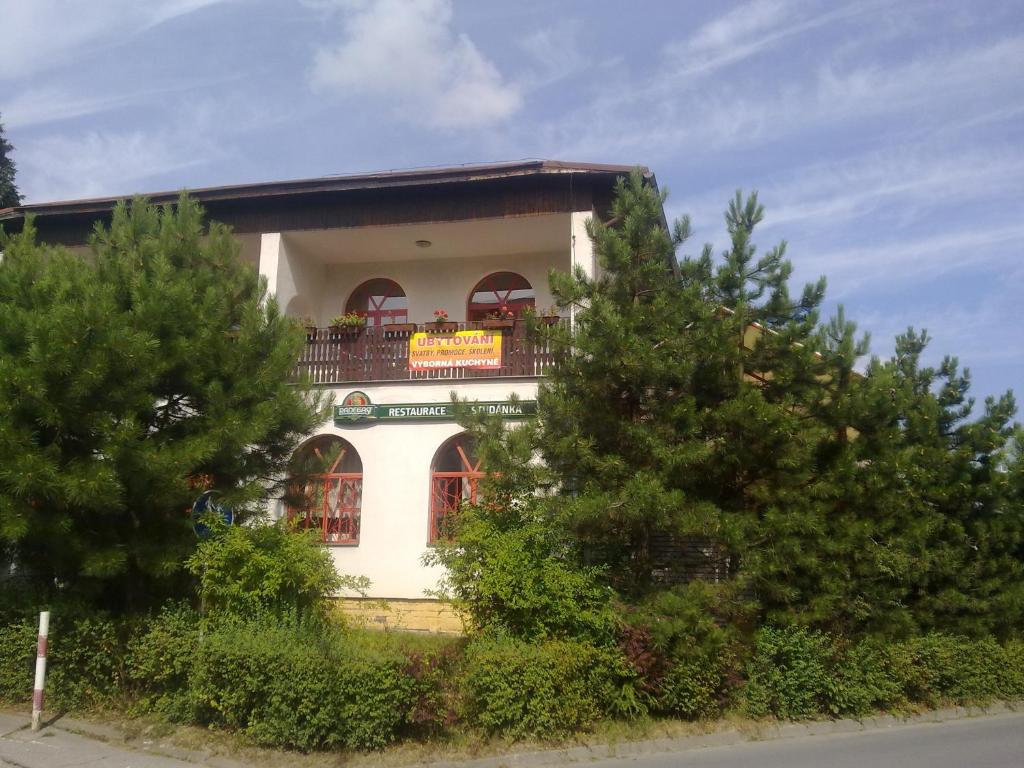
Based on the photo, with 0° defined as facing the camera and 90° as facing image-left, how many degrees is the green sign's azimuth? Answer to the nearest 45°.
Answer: approximately 0°

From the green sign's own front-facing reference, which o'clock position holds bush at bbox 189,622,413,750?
The bush is roughly at 12 o'clock from the green sign.

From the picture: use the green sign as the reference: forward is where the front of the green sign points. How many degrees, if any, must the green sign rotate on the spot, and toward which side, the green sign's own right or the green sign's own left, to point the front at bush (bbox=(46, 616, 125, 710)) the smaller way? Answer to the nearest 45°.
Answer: approximately 45° to the green sign's own right

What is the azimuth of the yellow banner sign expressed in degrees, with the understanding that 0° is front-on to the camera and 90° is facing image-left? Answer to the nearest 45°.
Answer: approximately 0°

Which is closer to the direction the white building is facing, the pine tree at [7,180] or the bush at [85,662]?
the bush

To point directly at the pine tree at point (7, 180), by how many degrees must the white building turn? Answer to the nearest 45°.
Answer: approximately 135° to its right

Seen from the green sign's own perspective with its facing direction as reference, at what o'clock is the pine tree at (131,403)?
The pine tree is roughly at 1 o'clock from the green sign.

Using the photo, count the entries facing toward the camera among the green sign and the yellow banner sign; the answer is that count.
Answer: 2

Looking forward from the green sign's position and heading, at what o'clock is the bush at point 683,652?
The bush is roughly at 11 o'clock from the green sign.

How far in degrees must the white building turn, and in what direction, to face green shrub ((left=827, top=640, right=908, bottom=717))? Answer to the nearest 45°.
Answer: approximately 45° to its left
